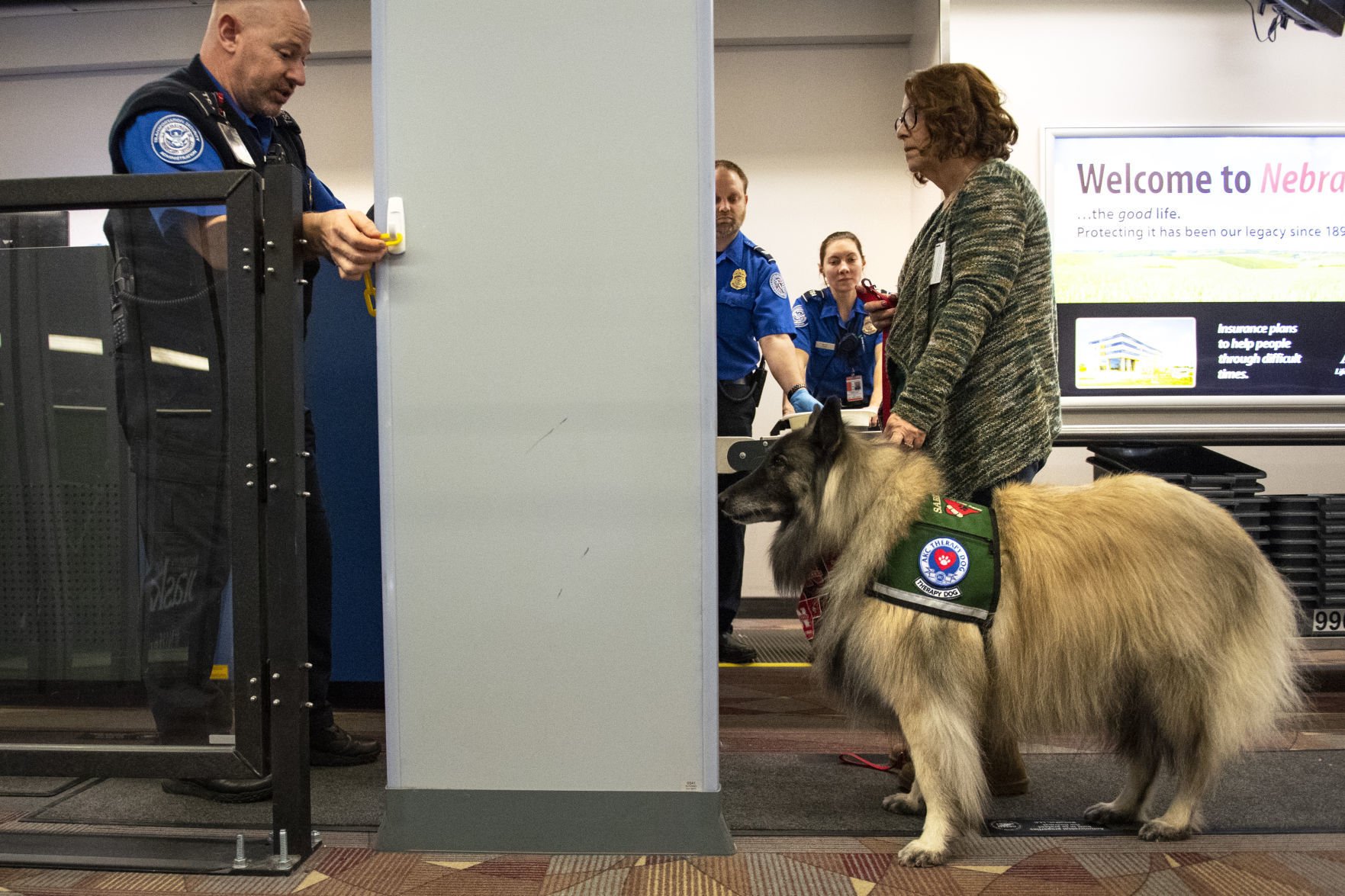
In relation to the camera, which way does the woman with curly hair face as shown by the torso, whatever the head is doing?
to the viewer's left

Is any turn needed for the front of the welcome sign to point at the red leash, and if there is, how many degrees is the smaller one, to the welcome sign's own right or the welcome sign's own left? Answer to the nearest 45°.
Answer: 0° — it already faces it

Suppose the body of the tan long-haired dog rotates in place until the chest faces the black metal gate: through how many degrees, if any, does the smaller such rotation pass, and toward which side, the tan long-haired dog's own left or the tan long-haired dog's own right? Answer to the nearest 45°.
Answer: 0° — it already faces it

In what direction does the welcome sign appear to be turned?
toward the camera

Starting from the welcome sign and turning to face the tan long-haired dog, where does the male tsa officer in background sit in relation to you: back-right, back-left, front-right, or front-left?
front-right

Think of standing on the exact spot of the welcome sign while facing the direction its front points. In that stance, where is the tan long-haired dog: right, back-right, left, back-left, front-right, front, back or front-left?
front

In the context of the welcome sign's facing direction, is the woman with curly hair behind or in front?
in front

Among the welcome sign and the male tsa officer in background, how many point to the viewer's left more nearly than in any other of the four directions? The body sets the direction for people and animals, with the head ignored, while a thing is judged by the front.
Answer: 0

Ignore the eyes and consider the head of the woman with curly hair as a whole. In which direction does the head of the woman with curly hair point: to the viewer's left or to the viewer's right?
to the viewer's left

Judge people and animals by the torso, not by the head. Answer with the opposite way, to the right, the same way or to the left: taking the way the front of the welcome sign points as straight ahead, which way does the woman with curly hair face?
to the right

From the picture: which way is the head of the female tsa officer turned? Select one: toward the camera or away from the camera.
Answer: toward the camera

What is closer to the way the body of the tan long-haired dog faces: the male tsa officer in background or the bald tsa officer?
the bald tsa officer

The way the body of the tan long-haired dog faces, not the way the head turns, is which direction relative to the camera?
to the viewer's left

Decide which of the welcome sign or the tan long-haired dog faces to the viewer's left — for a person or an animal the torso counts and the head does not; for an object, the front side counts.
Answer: the tan long-haired dog
